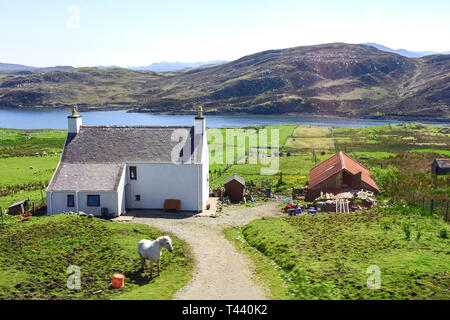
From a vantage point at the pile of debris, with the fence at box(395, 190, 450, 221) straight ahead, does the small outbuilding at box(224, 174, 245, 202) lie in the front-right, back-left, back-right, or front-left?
back-left

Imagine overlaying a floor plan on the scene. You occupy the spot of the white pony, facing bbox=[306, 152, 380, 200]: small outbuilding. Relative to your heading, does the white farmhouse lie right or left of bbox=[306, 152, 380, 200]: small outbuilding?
left

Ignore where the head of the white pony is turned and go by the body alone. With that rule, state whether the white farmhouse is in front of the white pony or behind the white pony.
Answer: behind

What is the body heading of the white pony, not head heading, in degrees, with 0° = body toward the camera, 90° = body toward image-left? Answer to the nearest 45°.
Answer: approximately 315°

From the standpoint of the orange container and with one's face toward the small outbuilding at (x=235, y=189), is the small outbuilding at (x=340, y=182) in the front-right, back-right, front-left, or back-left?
front-right

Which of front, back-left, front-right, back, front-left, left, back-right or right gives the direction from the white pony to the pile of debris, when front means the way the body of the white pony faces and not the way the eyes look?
left

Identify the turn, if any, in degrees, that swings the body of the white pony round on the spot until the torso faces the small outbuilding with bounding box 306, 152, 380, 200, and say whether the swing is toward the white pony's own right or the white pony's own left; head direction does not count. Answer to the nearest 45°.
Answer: approximately 90° to the white pony's own left

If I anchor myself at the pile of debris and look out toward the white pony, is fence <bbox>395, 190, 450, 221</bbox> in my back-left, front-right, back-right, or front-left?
back-left
